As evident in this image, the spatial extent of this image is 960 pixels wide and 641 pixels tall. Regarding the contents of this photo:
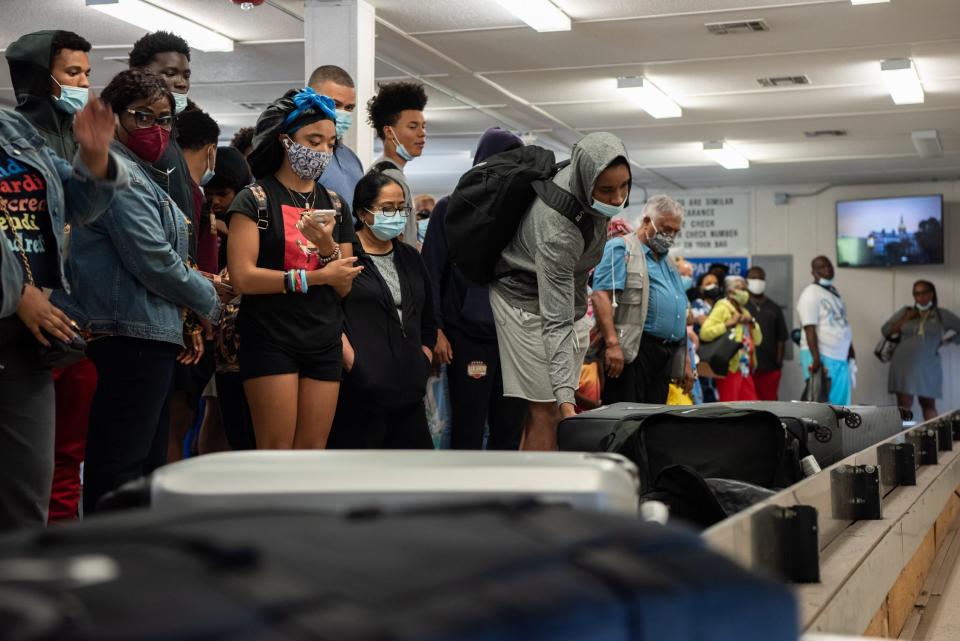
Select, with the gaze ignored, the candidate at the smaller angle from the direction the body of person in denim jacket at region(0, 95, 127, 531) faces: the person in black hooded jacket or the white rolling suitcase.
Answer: the white rolling suitcase

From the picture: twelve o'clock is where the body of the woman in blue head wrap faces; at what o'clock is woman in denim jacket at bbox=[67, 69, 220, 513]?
The woman in denim jacket is roughly at 3 o'clock from the woman in blue head wrap.

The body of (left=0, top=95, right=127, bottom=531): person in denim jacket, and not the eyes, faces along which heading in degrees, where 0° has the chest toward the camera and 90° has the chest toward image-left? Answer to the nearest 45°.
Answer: approximately 315°

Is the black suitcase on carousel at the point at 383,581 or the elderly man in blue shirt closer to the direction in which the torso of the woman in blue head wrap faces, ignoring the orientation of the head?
the black suitcase on carousel

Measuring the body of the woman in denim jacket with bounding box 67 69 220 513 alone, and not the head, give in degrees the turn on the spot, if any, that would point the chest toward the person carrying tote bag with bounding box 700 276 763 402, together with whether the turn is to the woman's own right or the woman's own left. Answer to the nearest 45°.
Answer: approximately 45° to the woman's own left

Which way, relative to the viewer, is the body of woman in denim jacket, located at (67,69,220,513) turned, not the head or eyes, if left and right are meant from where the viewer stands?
facing to the right of the viewer

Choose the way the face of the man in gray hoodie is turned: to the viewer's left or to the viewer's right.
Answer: to the viewer's right

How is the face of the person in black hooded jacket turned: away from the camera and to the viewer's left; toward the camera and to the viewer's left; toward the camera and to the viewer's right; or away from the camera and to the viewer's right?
toward the camera and to the viewer's right

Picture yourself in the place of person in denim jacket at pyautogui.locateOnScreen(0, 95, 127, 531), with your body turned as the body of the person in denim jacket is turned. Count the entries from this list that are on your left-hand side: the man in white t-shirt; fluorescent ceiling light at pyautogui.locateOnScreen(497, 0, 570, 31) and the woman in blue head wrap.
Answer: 3

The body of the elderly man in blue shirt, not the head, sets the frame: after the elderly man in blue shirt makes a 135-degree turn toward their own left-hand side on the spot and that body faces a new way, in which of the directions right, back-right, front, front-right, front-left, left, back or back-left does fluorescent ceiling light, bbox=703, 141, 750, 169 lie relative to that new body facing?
front

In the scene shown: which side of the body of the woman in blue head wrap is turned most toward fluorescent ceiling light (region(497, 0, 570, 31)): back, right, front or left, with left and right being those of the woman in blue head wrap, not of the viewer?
left

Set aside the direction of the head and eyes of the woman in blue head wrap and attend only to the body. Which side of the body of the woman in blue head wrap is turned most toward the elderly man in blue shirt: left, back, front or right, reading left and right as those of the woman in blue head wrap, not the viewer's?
left

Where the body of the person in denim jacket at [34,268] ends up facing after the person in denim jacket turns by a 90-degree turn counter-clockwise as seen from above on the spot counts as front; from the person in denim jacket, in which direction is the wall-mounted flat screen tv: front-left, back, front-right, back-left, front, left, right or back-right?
front
